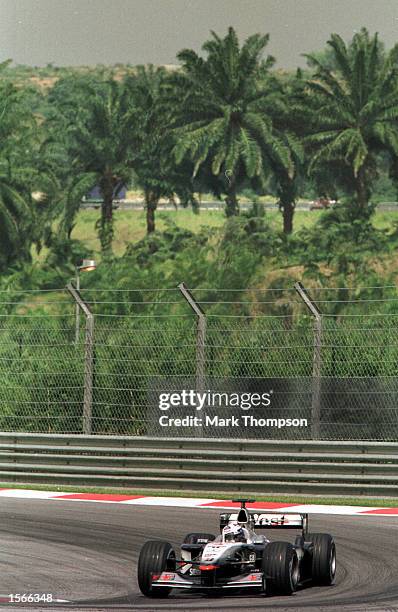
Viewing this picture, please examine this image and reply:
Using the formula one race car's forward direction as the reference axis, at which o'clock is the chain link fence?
The chain link fence is roughly at 6 o'clock from the formula one race car.

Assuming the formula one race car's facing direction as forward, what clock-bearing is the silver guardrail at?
The silver guardrail is roughly at 6 o'clock from the formula one race car.

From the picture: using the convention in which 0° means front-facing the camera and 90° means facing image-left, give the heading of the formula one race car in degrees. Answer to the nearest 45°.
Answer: approximately 0°
